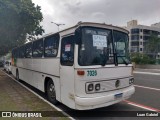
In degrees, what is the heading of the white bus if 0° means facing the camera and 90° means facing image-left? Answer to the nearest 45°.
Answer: approximately 315°

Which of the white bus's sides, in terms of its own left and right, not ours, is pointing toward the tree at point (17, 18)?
back
